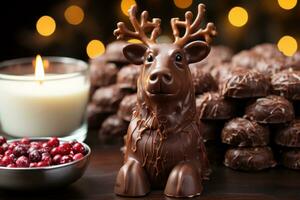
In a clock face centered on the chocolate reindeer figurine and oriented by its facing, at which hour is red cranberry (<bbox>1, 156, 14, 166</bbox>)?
The red cranberry is roughly at 3 o'clock from the chocolate reindeer figurine.

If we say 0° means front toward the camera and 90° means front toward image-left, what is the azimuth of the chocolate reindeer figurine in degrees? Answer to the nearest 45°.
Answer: approximately 0°

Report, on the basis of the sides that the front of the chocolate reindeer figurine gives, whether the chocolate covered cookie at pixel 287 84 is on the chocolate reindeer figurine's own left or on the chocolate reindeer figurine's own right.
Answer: on the chocolate reindeer figurine's own left

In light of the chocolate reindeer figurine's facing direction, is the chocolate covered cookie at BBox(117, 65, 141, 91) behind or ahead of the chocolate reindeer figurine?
behind

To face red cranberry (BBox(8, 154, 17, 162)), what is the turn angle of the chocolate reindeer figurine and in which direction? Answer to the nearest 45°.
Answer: approximately 90° to its right
